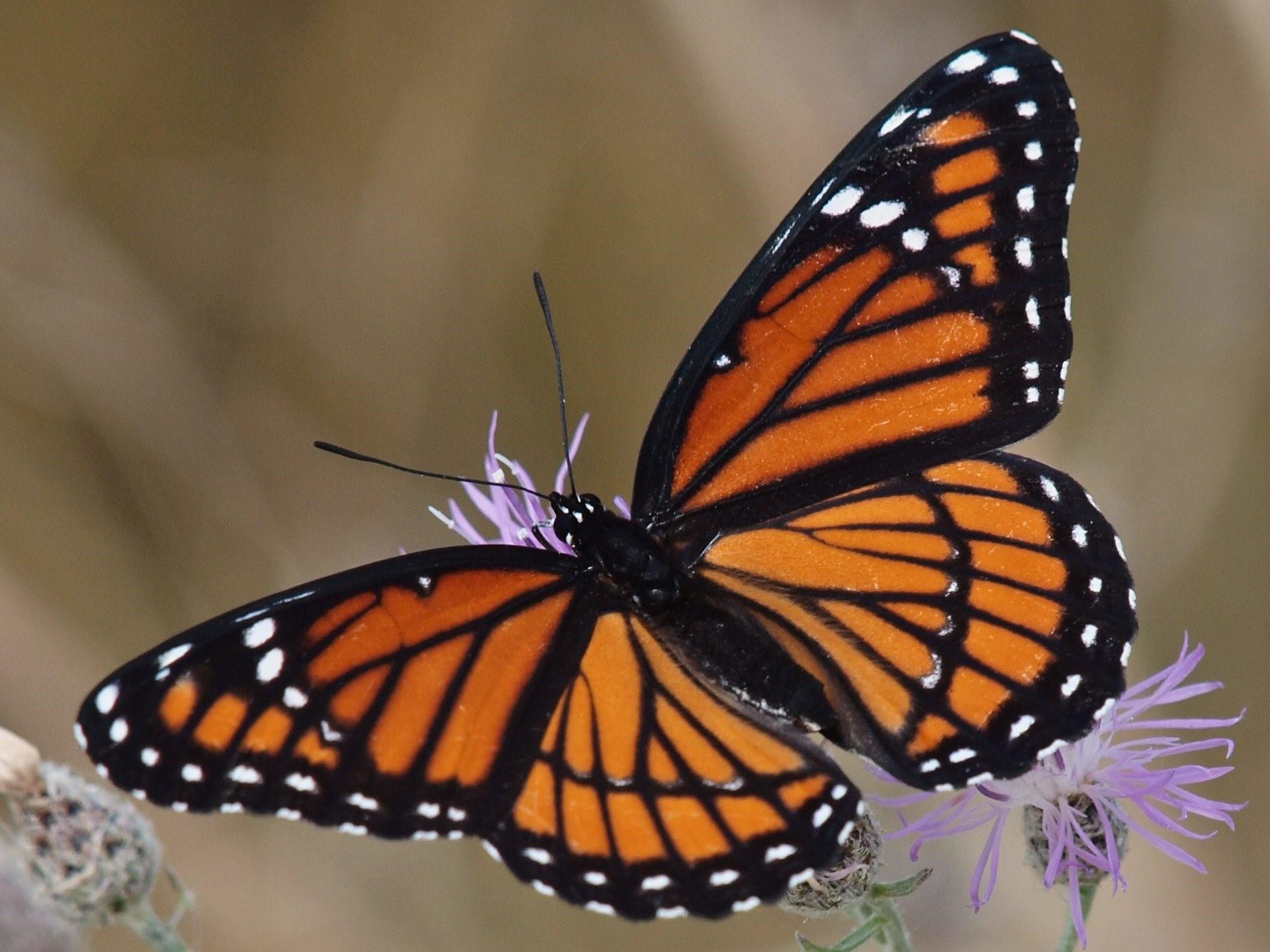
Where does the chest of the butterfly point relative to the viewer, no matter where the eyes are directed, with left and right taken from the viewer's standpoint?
facing away from the viewer and to the left of the viewer

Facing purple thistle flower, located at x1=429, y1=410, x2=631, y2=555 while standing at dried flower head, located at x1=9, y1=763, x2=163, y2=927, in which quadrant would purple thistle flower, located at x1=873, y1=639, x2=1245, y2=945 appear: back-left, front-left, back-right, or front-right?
front-right

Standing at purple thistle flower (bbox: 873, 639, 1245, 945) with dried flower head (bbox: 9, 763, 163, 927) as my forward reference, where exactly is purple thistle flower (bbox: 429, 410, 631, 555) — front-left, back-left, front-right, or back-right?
front-right

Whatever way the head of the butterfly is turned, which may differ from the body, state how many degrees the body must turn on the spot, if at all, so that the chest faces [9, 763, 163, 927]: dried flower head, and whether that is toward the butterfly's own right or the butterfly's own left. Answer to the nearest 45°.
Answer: approximately 45° to the butterfly's own left
